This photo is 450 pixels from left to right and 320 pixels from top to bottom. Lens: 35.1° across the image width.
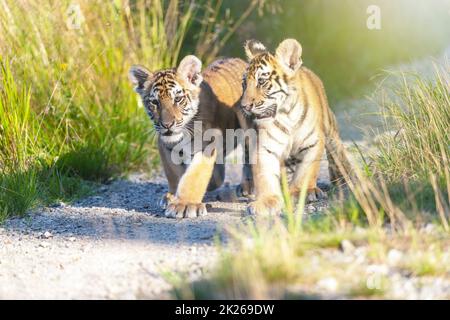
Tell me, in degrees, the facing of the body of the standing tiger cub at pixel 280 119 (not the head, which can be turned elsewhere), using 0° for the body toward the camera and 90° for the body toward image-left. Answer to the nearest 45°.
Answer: approximately 45°

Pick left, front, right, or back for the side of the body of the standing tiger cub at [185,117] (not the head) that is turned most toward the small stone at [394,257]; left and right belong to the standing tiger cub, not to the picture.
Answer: left

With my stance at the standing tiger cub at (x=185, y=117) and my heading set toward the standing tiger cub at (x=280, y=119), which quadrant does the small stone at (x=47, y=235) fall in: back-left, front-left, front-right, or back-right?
back-right

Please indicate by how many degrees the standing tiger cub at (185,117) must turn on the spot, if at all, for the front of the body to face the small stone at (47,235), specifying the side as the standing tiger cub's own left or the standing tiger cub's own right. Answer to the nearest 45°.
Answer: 0° — it already faces it

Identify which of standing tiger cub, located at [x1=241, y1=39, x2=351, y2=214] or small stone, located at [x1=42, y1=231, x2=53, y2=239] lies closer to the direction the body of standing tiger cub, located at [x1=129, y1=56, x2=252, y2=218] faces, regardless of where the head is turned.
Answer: the small stone

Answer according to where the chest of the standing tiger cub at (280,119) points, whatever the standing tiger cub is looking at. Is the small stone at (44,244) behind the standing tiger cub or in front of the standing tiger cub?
in front

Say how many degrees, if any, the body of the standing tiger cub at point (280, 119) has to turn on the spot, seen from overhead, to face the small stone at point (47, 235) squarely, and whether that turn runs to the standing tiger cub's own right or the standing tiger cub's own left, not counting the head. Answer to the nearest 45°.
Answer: approximately 45° to the standing tiger cub's own right

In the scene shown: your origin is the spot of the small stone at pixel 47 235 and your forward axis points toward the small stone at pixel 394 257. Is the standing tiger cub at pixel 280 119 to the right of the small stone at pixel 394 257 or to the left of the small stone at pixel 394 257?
left

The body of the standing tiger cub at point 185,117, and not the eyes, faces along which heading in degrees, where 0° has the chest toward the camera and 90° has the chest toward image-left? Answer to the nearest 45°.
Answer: approximately 45°

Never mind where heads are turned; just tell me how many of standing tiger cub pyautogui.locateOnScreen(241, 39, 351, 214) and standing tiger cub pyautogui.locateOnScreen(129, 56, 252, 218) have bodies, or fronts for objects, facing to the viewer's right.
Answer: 0

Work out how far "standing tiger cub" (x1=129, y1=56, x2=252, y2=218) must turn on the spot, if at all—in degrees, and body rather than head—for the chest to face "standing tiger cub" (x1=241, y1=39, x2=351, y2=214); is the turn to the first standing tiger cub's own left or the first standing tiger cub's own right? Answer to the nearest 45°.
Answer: approximately 135° to the first standing tiger cub's own left

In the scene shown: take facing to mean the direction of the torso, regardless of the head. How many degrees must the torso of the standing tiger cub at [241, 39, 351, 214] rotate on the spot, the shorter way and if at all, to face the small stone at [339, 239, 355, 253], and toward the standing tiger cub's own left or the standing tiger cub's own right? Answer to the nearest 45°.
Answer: approximately 45° to the standing tiger cub's own left
